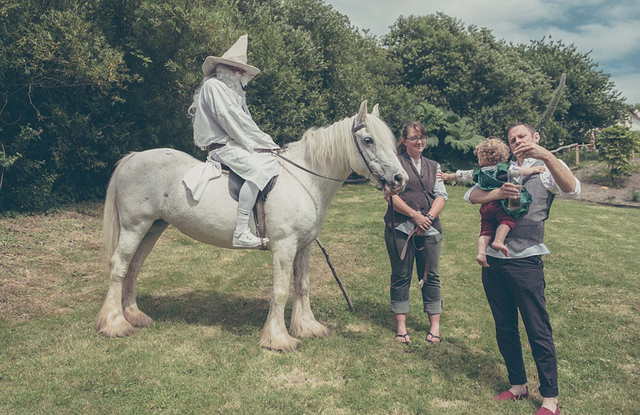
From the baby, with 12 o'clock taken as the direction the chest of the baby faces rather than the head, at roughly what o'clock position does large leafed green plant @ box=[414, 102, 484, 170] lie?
The large leafed green plant is roughly at 12 o'clock from the baby.

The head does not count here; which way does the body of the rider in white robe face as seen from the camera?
to the viewer's right

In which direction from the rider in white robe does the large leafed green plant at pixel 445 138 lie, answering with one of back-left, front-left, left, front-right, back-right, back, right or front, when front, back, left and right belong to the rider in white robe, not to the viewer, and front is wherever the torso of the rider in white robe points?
front-left

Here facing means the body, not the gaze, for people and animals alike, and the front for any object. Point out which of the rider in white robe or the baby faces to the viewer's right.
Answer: the rider in white robe

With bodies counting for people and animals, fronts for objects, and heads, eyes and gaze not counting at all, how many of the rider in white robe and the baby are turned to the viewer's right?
1

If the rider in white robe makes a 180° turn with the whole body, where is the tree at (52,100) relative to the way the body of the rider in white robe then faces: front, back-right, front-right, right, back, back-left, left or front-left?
front-right

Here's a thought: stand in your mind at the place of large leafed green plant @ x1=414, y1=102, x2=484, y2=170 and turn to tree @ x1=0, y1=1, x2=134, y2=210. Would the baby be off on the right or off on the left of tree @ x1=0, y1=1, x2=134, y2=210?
left

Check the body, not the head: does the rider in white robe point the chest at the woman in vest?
yes
